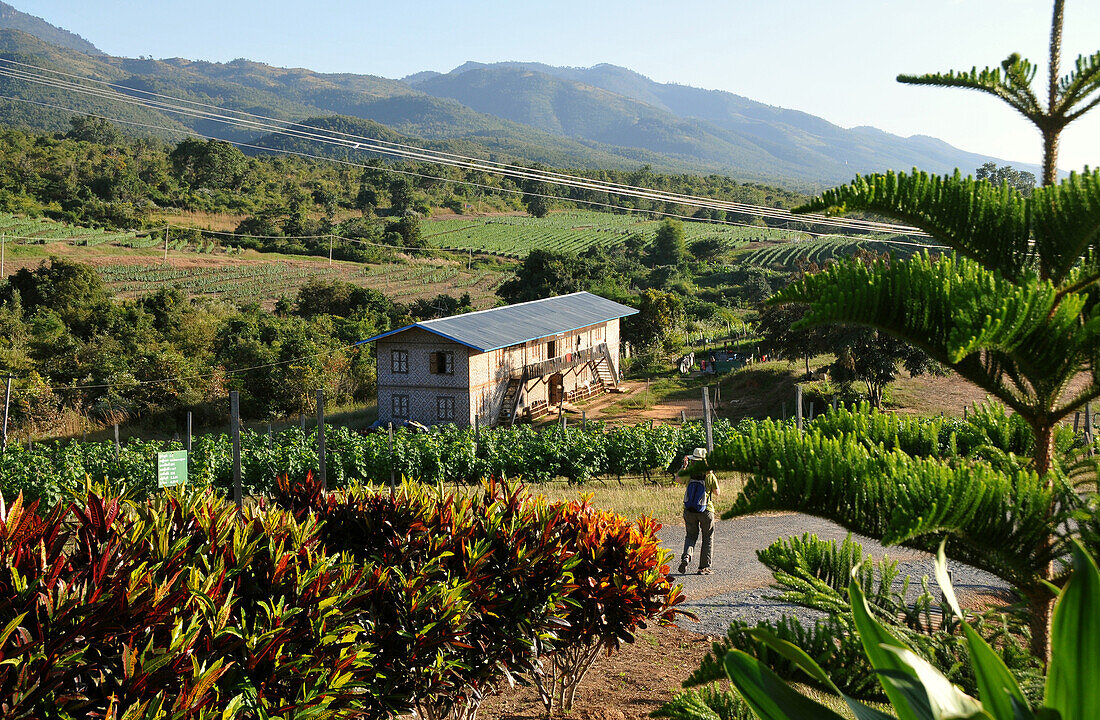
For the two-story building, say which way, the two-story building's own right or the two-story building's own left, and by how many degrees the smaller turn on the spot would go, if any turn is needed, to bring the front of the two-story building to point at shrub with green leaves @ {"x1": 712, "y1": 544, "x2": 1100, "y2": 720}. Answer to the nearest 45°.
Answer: approximately 45° to the two-story building's own right

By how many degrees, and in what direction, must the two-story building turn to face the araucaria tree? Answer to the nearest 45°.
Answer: approximately 45° to its right

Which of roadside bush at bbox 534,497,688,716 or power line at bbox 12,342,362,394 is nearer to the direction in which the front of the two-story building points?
the roadside bush

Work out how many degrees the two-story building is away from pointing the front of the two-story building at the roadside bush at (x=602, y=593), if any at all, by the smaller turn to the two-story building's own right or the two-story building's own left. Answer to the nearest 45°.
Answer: approximately 45° to the two-story building's own right

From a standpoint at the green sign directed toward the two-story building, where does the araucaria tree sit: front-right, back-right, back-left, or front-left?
back-right

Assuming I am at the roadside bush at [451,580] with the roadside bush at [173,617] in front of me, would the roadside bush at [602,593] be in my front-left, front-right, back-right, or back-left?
back-left

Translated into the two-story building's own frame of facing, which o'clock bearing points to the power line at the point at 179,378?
The power line is roughly at 5 o'clock from the two-story building.

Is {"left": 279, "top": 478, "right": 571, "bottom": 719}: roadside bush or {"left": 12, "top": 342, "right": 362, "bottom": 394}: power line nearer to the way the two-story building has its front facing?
the roadside bush

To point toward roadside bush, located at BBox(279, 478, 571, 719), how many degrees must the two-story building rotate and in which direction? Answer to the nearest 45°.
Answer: approximately 45° to its right

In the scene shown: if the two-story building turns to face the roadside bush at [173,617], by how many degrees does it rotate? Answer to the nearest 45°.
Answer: approximately 45° to its right

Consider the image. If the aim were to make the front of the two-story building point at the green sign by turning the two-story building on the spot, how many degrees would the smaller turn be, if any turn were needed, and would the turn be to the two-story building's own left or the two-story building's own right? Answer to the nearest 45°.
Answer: approximately 45° to the two-story building's own right

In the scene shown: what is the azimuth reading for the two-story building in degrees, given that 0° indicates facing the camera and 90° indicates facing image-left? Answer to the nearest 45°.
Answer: approximately 315°
